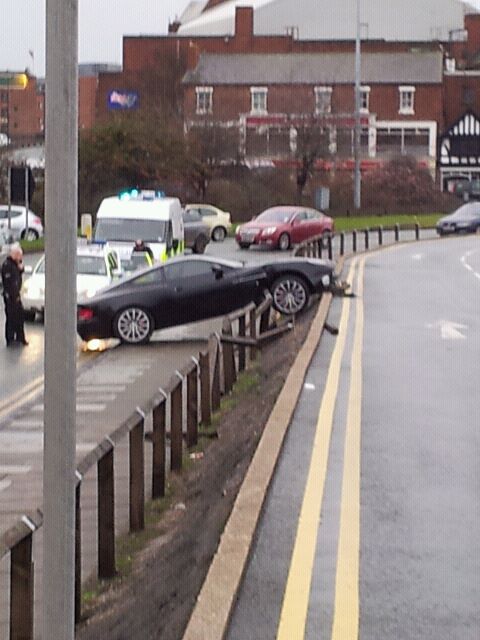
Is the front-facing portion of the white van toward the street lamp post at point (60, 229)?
yes

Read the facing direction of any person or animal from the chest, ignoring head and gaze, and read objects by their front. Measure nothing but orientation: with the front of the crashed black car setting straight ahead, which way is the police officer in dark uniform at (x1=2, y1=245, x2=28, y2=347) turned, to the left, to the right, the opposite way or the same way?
the same way

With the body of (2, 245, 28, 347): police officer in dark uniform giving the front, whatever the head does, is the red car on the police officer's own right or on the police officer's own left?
on the police officer's own left

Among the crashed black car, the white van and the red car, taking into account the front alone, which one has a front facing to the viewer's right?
the crashed black car

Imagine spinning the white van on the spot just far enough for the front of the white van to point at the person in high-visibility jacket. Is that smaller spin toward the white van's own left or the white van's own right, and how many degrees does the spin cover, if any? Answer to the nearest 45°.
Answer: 0° — it already faces them

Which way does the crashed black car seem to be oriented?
to the viewer's right

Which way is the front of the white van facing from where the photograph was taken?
facing the viewer

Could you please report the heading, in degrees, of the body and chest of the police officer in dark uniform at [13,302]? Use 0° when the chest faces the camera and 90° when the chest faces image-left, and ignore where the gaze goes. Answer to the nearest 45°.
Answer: approximately 270°

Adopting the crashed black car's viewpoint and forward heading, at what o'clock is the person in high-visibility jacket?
The person in high-visibility jacket is roughly at 9 o'clock from the crashed black car.

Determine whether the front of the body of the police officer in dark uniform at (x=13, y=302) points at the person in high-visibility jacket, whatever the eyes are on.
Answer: no

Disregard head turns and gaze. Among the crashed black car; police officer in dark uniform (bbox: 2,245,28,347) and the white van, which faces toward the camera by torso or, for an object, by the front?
the white van

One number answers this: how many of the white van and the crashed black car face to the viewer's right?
1

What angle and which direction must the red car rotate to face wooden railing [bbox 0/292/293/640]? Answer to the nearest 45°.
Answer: approximately 45° to its left

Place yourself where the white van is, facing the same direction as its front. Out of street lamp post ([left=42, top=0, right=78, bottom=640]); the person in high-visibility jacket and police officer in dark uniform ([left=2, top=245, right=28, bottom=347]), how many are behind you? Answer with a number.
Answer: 0
